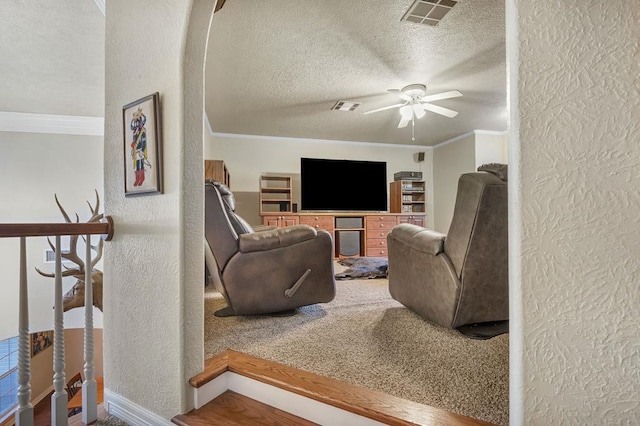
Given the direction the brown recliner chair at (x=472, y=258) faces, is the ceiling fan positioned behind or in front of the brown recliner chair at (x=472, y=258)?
in front

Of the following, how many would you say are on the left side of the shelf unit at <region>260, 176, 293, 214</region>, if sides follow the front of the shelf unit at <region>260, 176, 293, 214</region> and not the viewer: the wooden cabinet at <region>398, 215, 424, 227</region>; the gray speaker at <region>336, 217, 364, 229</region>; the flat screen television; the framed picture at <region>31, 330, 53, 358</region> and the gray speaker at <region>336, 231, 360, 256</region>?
4

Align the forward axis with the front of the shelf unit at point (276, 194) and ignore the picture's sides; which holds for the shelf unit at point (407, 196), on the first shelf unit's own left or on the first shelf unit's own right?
on the first shelf unit's own left

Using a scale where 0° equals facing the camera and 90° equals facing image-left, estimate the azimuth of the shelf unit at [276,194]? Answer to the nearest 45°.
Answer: approximately 0°

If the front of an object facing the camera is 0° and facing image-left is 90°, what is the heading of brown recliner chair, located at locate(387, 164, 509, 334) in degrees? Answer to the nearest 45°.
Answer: approximately 135°

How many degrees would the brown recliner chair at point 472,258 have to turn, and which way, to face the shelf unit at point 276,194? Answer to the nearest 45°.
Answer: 0° — it already faces it

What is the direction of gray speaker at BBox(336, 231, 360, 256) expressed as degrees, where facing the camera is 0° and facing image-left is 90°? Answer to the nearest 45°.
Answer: approximately 0°

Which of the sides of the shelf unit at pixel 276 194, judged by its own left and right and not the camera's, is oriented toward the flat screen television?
left

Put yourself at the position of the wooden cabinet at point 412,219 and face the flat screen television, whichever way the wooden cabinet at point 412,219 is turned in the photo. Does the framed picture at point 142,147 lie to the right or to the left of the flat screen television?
left

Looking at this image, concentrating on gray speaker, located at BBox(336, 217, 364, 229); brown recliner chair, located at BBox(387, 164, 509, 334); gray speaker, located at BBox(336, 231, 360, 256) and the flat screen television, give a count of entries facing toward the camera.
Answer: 3
